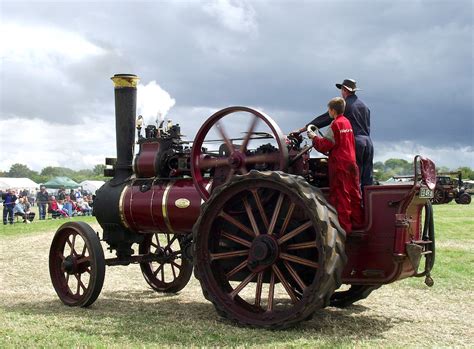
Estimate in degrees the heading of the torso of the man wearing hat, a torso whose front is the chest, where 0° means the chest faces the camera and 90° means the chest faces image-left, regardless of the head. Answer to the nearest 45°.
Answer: approximately 135°

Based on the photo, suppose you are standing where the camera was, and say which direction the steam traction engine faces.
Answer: facing away from the viewer and to the left of the viewer
